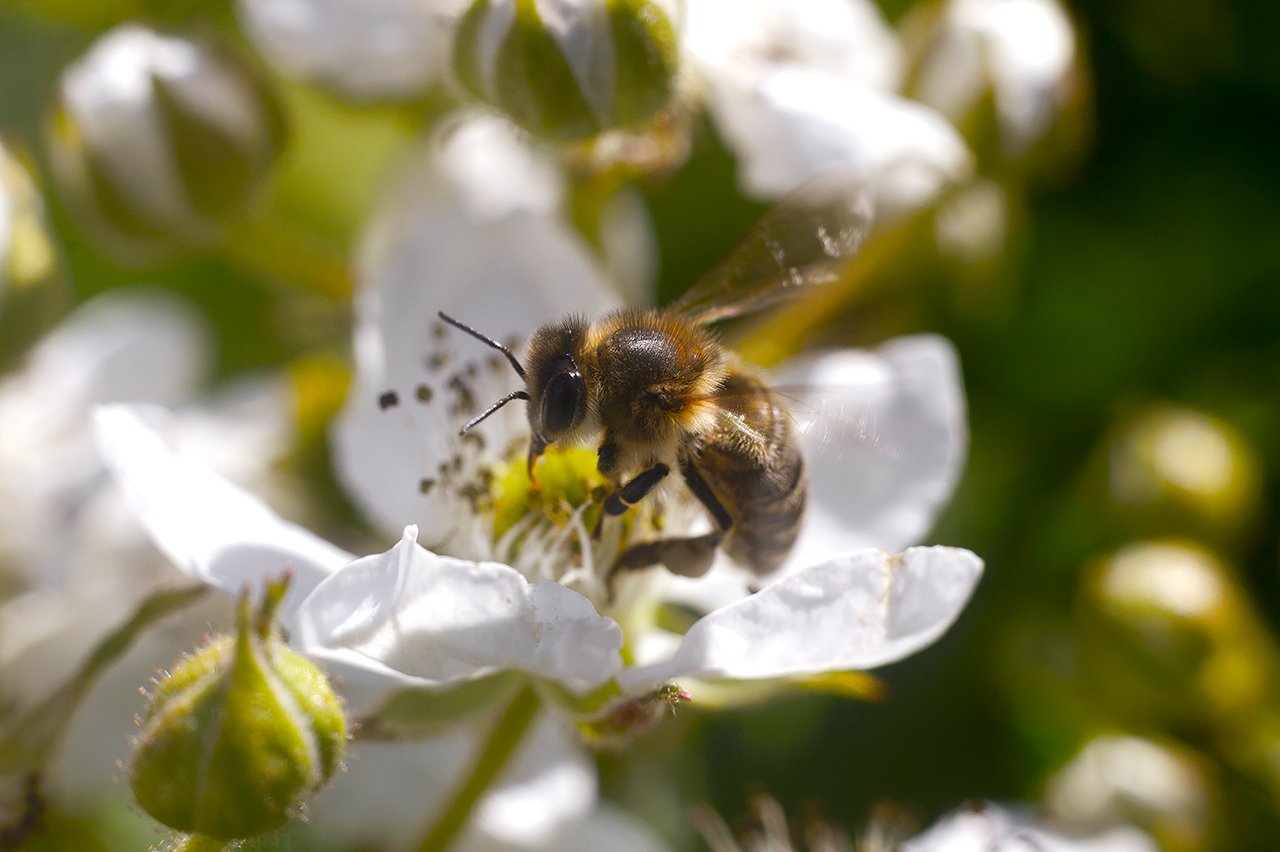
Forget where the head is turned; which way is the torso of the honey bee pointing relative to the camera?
to the viewer's left

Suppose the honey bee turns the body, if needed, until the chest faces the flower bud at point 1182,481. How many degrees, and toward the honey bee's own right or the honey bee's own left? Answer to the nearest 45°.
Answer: approximately 135° to the honey bee's own right

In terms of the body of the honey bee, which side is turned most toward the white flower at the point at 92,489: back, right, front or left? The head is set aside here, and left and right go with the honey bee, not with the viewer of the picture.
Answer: front

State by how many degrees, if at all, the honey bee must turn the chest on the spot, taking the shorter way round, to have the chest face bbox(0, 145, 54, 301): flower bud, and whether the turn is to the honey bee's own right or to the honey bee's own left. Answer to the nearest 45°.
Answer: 0° — it already faces it
